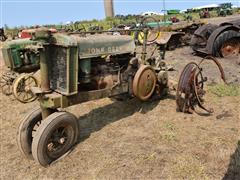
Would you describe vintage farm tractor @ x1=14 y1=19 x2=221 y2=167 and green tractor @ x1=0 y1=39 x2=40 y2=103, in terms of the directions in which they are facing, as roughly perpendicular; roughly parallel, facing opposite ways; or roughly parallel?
roughly parallel

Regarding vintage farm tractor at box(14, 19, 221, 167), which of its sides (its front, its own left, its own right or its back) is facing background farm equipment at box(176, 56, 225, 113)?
back

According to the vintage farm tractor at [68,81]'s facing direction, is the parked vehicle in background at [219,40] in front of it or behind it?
behind

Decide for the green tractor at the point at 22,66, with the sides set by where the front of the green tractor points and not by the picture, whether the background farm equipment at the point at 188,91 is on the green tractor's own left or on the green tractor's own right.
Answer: on the green tractor's own left

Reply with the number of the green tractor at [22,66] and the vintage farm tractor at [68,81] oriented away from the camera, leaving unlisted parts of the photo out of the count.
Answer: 0

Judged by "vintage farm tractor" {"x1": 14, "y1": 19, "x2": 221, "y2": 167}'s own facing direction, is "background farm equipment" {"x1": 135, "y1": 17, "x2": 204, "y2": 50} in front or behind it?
behind

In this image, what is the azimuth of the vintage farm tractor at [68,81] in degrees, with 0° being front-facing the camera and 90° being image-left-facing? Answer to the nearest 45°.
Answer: approximately 45°

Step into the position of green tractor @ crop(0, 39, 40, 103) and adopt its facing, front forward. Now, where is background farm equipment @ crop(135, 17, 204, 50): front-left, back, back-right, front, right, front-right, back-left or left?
back

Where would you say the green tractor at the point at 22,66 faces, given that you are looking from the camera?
facing the viewer and to the left of the viewer

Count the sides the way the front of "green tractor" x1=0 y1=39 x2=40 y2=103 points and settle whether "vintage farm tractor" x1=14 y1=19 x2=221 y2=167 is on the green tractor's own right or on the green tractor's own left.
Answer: on the green tractor's own left
